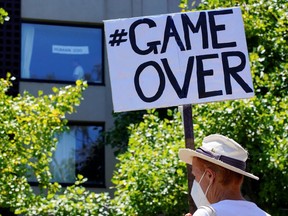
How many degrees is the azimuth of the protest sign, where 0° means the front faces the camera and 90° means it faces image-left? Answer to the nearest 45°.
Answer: approximately 0°

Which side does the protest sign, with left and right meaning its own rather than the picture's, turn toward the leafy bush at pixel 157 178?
back

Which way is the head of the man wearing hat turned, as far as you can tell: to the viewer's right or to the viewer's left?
to the viewer's left
